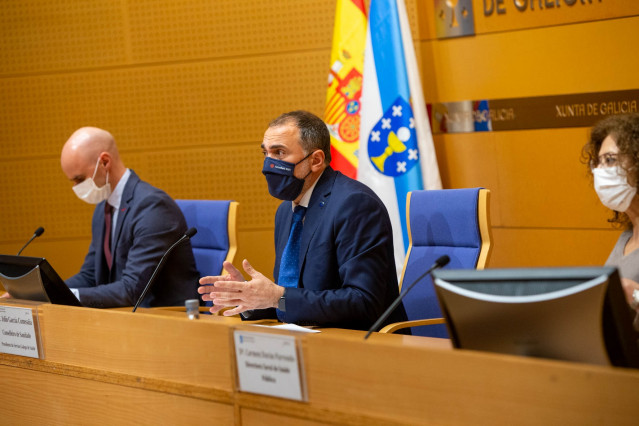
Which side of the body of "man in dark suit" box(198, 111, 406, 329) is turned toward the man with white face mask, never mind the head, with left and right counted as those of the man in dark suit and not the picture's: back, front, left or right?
right

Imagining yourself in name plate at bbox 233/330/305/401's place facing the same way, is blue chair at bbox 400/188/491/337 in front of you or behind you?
behind

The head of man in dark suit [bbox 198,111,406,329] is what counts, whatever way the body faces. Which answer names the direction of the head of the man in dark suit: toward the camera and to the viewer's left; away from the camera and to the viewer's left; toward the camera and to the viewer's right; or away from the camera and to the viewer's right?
toward the camera and to the viewer's left

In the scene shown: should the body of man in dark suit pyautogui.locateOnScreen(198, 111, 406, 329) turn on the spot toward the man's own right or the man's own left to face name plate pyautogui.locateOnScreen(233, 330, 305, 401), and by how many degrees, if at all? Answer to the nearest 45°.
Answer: approximately 45° to the man's own left

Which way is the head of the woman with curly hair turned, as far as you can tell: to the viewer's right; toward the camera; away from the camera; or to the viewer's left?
to the viewer's left

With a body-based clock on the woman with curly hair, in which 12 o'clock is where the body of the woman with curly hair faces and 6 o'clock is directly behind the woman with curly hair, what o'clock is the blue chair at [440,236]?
The blue chair is roughly at 3 o'clock from the woman with curly hair.

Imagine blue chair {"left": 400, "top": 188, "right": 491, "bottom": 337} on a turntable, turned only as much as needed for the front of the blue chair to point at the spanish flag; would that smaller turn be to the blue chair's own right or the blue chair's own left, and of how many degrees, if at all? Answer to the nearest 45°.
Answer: approximately 135° to the blue chair's own right

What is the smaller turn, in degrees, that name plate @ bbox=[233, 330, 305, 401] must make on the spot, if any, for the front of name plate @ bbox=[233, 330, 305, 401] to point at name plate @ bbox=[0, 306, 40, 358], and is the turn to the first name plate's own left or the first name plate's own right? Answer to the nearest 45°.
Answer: approximately 90° to the first name plate's own right

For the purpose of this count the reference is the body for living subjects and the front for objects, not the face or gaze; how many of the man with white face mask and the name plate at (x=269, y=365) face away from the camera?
0
